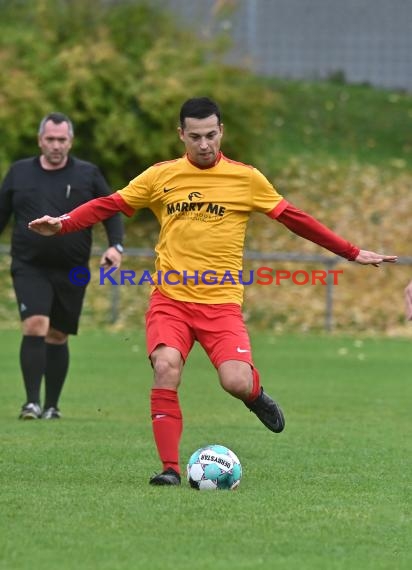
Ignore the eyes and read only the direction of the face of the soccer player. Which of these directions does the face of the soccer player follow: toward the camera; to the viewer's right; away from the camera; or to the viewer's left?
toward the camera

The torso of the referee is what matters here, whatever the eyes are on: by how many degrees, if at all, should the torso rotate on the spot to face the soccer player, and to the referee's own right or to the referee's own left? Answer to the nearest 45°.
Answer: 0° — they already face them

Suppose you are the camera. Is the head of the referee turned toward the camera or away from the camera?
toward the camera

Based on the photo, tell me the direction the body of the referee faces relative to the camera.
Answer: toward the camera

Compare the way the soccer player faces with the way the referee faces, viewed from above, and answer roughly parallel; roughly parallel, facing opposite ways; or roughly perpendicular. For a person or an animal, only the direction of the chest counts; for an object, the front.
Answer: roughly parallel

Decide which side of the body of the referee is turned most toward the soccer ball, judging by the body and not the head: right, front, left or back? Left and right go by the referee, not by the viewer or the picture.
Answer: front

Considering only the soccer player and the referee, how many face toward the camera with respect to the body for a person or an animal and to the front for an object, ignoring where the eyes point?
2

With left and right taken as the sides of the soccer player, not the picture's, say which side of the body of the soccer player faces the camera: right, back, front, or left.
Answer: front
